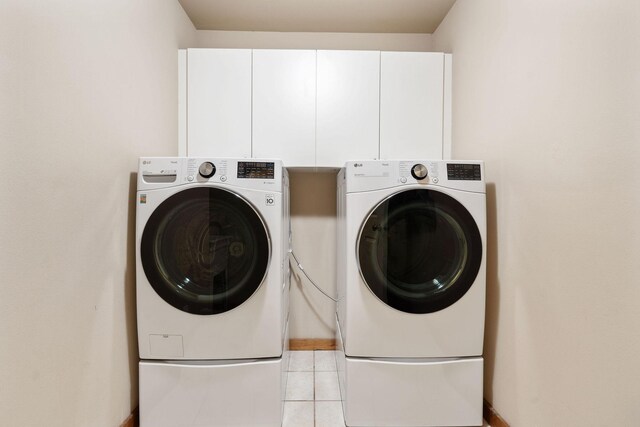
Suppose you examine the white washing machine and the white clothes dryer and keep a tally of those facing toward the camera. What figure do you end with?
2

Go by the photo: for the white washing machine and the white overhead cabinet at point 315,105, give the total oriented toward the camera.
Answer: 2

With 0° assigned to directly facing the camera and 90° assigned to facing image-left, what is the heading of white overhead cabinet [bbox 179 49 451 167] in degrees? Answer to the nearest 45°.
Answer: approximately 0°

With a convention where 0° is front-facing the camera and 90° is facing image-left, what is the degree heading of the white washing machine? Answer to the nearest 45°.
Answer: approximately 0°
